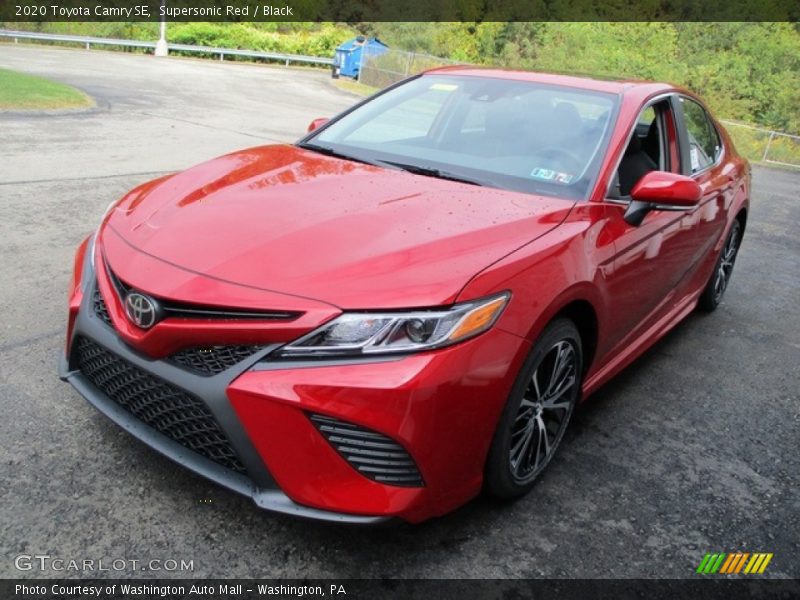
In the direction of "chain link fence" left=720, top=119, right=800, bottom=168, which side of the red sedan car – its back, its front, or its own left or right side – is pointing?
back

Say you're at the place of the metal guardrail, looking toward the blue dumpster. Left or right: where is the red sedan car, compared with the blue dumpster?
right

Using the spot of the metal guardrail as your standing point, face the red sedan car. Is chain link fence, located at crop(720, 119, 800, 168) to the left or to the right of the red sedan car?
left

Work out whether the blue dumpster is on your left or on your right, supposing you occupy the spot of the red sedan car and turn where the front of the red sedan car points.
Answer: on your right

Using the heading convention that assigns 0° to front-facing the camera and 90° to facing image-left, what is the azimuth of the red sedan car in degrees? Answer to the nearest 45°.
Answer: approximately 45°

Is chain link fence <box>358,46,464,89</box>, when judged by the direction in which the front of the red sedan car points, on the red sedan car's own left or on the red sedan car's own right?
on the red sedan car's own right
